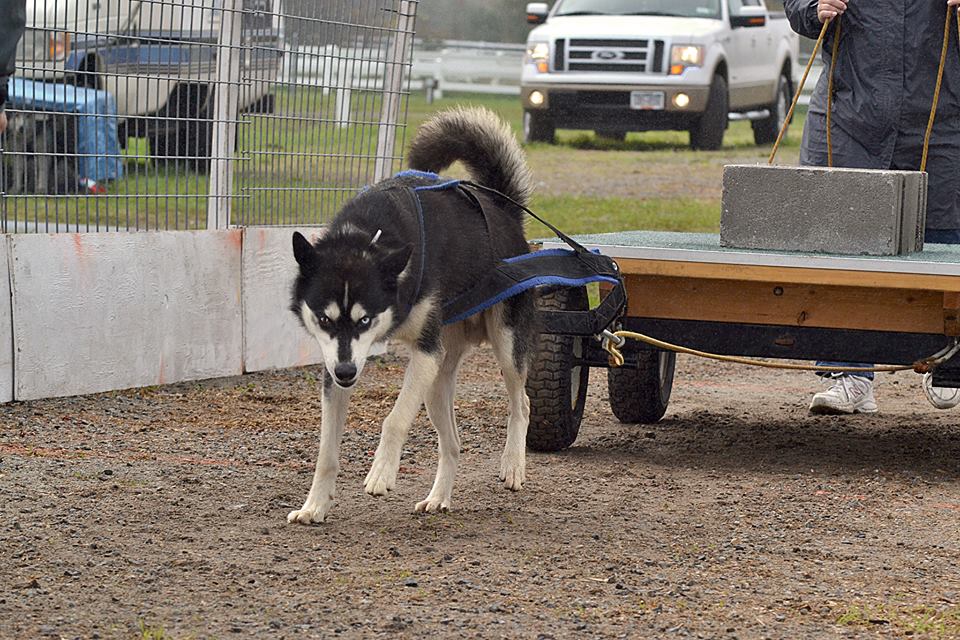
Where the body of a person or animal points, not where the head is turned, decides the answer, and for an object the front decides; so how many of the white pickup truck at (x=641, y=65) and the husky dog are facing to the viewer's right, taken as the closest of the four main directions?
0

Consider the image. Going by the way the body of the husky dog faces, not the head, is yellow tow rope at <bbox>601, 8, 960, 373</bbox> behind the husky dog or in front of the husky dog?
behind

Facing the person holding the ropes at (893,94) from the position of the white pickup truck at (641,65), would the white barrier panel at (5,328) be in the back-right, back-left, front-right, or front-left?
front-right

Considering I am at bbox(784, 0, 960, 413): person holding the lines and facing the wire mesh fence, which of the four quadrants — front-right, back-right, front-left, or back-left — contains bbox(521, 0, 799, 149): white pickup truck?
front-right

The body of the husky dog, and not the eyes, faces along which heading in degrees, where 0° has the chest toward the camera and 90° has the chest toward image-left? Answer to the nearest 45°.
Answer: approximately 45°

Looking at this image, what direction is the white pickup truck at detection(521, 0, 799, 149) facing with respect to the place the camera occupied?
facing the viewer and to the left of the viewer

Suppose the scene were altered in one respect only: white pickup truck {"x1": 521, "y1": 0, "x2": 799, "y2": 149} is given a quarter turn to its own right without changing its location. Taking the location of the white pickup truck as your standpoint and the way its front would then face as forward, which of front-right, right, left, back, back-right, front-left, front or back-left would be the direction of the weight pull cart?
back-left

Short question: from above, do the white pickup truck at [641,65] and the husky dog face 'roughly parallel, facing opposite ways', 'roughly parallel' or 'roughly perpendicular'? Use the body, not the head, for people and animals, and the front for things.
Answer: roughly parallel

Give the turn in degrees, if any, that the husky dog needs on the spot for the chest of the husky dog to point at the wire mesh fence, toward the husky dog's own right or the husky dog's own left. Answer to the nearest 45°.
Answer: approximately 135° to the husky dog's own right

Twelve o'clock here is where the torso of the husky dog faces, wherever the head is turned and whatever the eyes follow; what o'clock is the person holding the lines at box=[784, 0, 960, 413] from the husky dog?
The person holding the lines is roughly at 6 o'clock from the husky dog.

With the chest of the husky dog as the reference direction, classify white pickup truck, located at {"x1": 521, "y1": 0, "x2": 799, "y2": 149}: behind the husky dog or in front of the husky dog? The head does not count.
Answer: behind

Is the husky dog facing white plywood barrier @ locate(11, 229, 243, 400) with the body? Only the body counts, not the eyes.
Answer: no

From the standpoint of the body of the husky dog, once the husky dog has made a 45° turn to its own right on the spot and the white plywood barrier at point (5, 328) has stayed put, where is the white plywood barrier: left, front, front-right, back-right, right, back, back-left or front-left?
front-right
